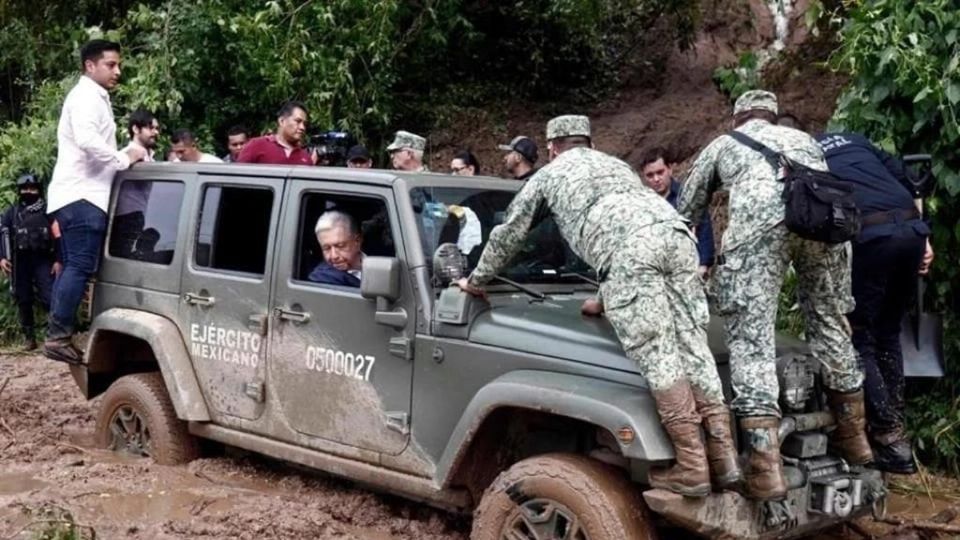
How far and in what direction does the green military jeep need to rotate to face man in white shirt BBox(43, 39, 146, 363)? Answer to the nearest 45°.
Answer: approximately 180°

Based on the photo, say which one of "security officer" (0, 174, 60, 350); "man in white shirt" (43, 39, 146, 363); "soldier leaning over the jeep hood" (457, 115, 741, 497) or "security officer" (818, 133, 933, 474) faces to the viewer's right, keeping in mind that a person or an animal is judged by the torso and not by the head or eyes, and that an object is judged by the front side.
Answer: the man in white shirt

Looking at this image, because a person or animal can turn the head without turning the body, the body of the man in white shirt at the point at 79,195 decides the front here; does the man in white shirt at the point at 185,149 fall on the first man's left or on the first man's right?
on the first man's left

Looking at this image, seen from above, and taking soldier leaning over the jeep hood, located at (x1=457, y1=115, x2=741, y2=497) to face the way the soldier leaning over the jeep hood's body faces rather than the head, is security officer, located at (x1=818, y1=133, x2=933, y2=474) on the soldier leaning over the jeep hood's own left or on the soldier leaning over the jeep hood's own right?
on the soldier leaning over the jeep hood's own right

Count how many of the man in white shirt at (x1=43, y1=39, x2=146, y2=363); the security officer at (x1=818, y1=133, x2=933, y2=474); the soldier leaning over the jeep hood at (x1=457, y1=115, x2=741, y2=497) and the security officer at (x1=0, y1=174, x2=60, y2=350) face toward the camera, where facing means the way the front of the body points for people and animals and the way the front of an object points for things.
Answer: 1

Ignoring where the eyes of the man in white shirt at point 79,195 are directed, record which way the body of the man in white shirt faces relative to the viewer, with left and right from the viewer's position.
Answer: facing to the right of the viewer

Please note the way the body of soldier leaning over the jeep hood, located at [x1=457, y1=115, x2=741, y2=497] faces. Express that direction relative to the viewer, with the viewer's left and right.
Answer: facing away from the viewer and to the left of the viewer

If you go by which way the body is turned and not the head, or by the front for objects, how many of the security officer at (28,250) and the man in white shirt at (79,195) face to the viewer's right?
1

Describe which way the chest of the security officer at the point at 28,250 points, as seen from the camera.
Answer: toward the camera

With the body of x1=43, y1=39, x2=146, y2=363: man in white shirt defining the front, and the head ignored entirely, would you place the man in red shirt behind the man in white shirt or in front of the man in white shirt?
in front

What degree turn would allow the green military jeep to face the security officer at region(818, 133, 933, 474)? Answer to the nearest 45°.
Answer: approximately 45° to its left

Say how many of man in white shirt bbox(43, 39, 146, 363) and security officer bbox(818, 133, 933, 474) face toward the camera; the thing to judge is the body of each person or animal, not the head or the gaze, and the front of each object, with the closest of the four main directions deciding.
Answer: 0

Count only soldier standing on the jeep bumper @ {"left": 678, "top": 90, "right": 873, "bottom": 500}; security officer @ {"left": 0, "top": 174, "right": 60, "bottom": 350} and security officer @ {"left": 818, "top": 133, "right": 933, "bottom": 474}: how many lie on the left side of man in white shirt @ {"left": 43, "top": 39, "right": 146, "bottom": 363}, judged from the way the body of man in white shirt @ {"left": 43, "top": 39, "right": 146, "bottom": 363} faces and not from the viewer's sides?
1
